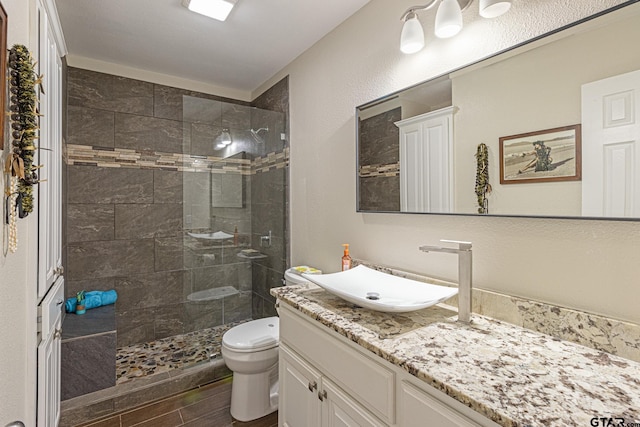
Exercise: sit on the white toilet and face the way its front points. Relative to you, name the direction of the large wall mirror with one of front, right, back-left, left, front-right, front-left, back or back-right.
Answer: left

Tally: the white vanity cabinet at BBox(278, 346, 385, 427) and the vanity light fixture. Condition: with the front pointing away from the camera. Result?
0

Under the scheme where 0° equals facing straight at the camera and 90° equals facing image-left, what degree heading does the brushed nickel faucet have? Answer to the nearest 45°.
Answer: approximately 90°

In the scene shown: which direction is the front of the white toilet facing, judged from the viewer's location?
facing the viewer and to the left of the viewer

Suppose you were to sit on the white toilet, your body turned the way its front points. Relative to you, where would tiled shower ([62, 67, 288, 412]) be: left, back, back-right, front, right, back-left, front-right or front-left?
right

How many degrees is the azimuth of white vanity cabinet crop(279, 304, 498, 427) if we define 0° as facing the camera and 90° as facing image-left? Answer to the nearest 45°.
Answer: approximately 45°

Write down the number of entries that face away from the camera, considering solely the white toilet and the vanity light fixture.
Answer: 0

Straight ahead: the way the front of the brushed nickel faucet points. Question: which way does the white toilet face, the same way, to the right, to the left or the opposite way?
to the left
